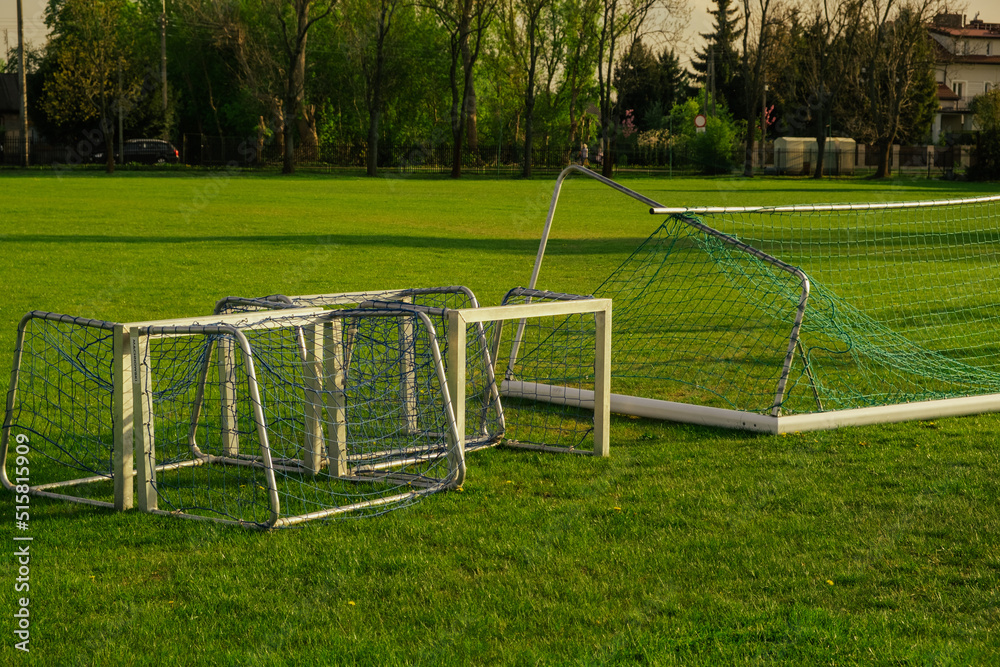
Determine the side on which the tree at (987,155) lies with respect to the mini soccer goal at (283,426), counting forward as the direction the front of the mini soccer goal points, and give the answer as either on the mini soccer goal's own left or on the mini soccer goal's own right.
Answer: on the mini soccer goal's own right

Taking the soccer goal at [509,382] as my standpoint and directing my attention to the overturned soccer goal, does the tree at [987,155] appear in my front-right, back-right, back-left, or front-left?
front-left

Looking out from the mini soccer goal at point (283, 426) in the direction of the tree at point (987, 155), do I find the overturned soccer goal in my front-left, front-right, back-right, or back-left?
front-right
